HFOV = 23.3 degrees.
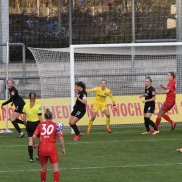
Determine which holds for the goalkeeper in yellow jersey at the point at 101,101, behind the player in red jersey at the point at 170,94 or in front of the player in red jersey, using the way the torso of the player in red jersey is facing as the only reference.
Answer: in front

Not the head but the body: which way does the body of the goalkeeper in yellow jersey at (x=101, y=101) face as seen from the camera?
toward the camera

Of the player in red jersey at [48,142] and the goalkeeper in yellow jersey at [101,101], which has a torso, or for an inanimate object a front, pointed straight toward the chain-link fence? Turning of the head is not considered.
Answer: the player in red jersey

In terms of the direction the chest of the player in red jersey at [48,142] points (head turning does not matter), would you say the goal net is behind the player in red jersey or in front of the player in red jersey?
in front

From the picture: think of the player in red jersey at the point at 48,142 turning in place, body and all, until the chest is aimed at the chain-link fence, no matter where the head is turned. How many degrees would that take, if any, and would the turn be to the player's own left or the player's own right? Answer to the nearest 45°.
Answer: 0° — they already face it

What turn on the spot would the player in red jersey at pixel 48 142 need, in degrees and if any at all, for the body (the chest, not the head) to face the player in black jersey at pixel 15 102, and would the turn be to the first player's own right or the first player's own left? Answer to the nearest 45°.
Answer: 0° — they already face them

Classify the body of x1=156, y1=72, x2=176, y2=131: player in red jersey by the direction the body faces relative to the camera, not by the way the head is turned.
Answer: to the viewer's left

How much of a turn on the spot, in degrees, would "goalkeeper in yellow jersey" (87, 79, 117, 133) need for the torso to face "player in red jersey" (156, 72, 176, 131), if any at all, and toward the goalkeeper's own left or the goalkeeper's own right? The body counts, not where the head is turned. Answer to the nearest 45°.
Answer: approximately 90° to the goalkeeper's own left

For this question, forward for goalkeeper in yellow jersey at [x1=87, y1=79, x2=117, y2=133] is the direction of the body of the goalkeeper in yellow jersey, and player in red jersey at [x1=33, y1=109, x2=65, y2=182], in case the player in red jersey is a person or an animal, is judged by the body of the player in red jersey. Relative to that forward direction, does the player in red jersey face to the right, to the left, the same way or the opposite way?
the opposite way

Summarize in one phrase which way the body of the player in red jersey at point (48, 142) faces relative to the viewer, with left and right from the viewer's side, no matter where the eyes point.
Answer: facing away from the viewer

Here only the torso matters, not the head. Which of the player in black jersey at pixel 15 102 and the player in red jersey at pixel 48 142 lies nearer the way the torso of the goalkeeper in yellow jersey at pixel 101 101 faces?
the player in red jersey

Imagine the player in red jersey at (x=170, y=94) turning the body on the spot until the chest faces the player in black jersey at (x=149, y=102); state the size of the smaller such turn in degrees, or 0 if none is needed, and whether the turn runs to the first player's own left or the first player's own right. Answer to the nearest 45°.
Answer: approximately 45° to the first player's own left

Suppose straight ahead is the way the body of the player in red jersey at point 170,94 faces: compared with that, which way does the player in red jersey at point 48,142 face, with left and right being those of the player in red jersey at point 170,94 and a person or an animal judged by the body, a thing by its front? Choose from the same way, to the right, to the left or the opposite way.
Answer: to the right

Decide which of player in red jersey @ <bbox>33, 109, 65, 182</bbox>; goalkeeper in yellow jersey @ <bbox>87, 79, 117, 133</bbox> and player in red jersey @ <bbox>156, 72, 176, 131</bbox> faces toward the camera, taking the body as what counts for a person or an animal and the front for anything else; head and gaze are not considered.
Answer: the goalkeeper in yellow jersey
